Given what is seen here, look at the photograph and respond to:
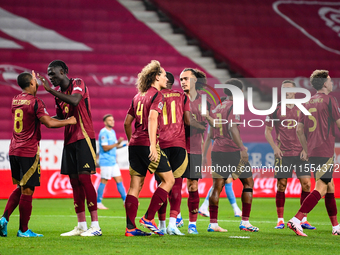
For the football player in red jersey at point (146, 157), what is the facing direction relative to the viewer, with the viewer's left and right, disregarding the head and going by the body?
facing away from the viewer and to the right of the viewer

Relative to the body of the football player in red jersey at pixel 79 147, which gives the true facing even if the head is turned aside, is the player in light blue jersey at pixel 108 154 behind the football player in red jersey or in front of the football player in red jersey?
behind

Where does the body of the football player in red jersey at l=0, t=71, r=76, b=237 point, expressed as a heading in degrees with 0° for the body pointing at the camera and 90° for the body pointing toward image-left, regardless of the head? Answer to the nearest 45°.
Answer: approximately 225°

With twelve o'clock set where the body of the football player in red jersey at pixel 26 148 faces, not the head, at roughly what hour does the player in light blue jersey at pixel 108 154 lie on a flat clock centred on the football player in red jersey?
The player in light blue jersey is roughly at 11 o'clock from the football player in red jersey.

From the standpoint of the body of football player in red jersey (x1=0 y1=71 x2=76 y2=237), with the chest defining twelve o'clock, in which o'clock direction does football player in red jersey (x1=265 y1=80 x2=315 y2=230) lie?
football player in red jersey (x1=265 y1=80 x2=315 y2=230) is roughly at 1 o'clock from football player in red jersey (x1=0 y1=71 x2=76 y2=237).

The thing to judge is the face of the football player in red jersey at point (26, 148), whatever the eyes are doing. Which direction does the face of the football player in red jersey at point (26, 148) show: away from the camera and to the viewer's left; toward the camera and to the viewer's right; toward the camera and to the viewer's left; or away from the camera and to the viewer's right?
away from the camera and to the viewer's right

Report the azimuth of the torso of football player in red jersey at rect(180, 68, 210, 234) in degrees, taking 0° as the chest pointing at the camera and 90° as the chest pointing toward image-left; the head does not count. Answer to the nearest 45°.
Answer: approximately 45°

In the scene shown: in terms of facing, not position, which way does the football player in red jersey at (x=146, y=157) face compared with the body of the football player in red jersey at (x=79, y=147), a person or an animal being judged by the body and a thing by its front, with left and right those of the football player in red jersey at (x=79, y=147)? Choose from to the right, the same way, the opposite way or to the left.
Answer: the opposite way

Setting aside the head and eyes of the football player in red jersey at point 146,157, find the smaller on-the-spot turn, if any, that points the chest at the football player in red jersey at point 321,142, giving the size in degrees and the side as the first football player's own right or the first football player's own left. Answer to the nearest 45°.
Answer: approximately 45° to the first football player's own right

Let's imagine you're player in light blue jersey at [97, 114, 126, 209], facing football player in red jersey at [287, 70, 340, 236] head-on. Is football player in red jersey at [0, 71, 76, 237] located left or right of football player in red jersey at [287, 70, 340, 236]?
right

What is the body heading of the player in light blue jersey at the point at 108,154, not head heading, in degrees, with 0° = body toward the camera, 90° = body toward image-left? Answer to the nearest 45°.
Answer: approximately 315°
